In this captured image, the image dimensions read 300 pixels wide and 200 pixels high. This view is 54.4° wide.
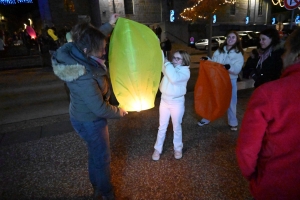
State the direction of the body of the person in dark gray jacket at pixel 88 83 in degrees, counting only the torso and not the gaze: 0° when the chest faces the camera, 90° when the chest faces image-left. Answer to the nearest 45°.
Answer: approximately 270°

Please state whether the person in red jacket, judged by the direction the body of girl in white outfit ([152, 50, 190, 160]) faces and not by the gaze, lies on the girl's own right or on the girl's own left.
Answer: on the girl's own left

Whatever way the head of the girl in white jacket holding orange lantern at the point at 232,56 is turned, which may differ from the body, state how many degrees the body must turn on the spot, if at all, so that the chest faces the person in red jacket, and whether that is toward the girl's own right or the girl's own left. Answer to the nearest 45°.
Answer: approximately 45° to the girl's own left

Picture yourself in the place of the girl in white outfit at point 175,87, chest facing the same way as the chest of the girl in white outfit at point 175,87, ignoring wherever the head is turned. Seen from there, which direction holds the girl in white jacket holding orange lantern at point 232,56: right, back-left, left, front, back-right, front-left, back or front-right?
back

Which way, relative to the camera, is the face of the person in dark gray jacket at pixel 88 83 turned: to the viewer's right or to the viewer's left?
to the viewer's right

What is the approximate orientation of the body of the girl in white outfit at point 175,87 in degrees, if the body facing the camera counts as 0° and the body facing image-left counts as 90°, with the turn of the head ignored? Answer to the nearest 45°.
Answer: approximately 45°
